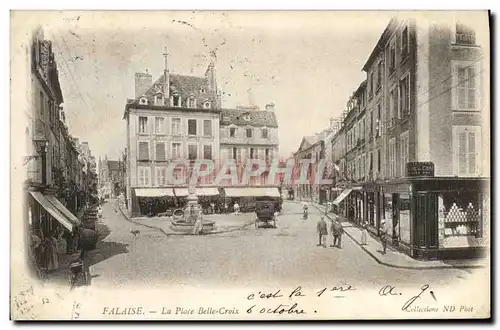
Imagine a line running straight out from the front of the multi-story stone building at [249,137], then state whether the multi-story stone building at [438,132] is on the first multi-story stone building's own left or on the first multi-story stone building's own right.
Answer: on the first multi-story stone building's own left

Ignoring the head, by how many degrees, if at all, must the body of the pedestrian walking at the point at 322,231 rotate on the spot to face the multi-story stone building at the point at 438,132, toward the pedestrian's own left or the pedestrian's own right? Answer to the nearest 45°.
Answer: approximately 90° to the pedestrian's own left

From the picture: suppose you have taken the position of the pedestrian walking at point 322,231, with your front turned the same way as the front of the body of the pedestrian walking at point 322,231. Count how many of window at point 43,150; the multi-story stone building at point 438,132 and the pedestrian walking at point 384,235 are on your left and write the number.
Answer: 2

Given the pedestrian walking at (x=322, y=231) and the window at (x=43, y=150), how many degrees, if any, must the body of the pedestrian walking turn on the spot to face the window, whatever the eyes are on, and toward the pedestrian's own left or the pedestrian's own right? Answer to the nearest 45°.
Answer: approximately 90° to the pedestrian's own right

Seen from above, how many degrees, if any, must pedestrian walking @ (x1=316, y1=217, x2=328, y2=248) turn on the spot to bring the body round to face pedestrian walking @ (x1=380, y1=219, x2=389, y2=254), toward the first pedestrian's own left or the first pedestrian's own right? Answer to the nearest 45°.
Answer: approximately 90° to the first pedestrian's own left

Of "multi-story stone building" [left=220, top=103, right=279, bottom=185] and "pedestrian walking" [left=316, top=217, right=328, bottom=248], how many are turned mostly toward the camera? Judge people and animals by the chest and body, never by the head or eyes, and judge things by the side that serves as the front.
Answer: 2

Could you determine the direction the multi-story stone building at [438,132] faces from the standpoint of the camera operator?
facing the viewer and to the left of the viewer

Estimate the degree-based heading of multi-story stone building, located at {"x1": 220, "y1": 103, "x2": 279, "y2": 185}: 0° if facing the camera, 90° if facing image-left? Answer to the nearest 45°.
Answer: approximately 0°

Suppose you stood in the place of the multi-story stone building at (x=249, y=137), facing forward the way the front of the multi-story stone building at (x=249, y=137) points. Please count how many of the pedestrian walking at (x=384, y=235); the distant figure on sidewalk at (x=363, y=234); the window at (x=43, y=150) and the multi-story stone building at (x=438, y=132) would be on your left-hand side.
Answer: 3
